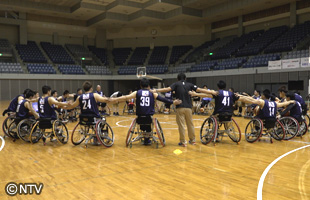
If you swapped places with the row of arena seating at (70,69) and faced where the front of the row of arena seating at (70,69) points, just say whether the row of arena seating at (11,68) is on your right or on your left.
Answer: on your right

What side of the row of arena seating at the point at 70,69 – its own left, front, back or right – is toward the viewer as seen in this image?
front

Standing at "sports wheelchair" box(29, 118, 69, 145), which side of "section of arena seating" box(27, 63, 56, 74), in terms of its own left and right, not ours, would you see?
front

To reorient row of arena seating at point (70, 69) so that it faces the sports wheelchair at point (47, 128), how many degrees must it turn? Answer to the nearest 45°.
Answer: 0° — it already faces it

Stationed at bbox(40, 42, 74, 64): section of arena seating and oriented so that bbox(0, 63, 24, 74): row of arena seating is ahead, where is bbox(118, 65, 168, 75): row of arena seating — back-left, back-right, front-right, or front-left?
back-left

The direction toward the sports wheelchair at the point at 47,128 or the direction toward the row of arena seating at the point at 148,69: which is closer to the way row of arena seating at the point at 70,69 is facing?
the sports wheelchair

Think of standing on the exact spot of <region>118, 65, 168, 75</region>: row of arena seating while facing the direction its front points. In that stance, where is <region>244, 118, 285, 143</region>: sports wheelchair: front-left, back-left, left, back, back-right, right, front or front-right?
front

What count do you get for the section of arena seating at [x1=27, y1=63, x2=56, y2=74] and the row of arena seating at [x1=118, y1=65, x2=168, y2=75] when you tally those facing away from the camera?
0

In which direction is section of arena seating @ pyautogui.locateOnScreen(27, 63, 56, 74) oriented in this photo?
toward the camera

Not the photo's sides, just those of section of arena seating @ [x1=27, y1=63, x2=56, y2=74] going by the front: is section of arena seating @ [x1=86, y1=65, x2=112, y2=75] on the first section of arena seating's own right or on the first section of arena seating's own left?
on the first section of arena seating's own left

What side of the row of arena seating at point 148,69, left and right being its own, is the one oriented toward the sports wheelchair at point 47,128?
front

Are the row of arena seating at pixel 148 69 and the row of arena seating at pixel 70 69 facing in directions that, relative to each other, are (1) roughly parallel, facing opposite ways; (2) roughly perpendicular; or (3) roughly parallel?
roughly parallel
